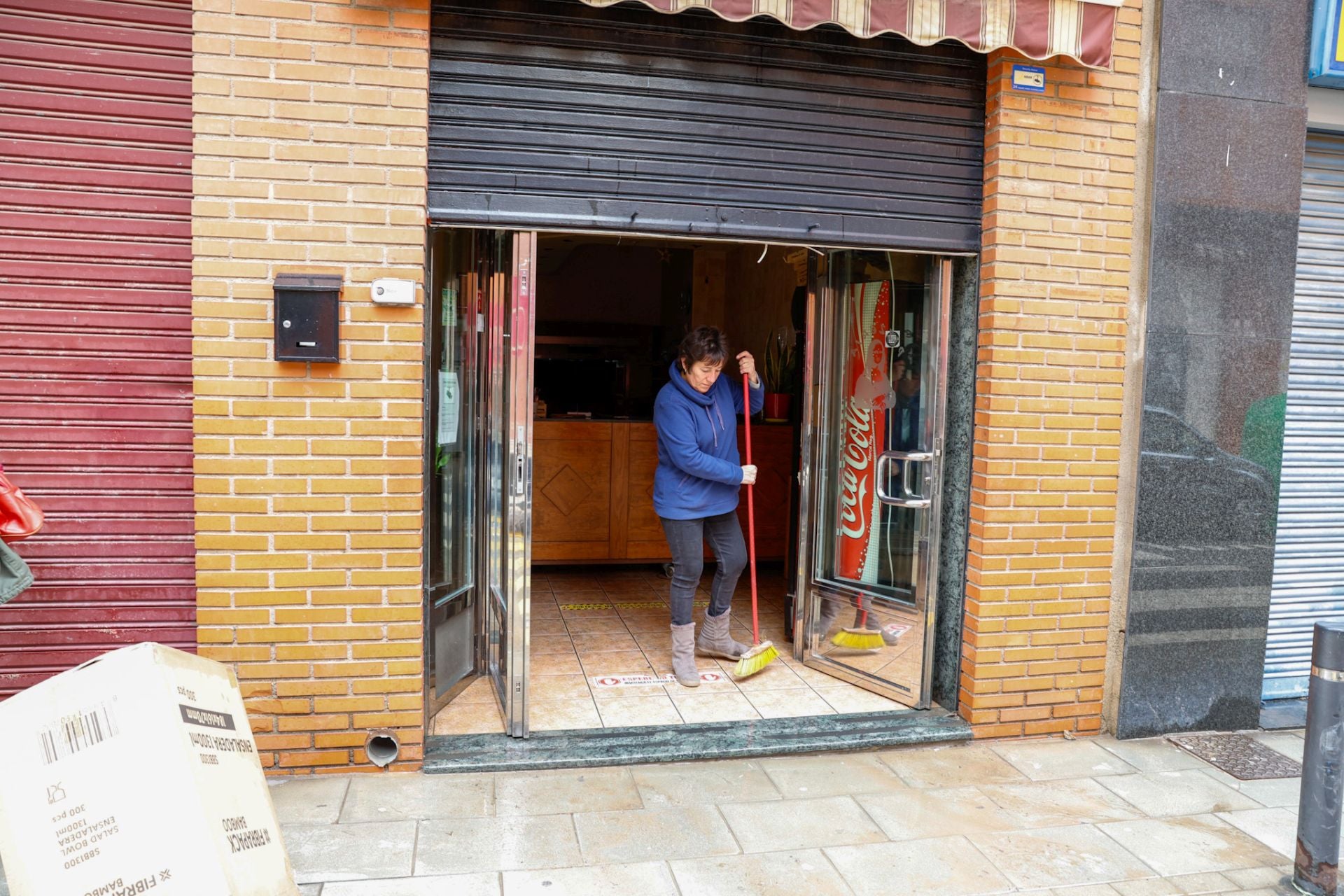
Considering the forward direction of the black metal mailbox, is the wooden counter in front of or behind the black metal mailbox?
behind

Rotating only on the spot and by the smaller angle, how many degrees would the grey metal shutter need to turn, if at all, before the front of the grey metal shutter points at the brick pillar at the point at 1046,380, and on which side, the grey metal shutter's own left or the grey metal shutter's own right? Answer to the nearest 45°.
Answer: approximately 45° to the grey metal shutter's own right

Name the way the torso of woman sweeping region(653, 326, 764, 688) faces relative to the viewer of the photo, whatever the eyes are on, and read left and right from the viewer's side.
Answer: facing the viewer and to the right of the viewer

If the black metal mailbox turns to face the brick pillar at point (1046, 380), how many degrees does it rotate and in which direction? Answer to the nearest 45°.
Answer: approximately 90° to its left

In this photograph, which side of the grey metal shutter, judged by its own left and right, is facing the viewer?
front

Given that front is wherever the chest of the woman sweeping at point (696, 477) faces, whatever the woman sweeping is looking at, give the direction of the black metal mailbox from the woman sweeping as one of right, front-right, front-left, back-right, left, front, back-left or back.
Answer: right
